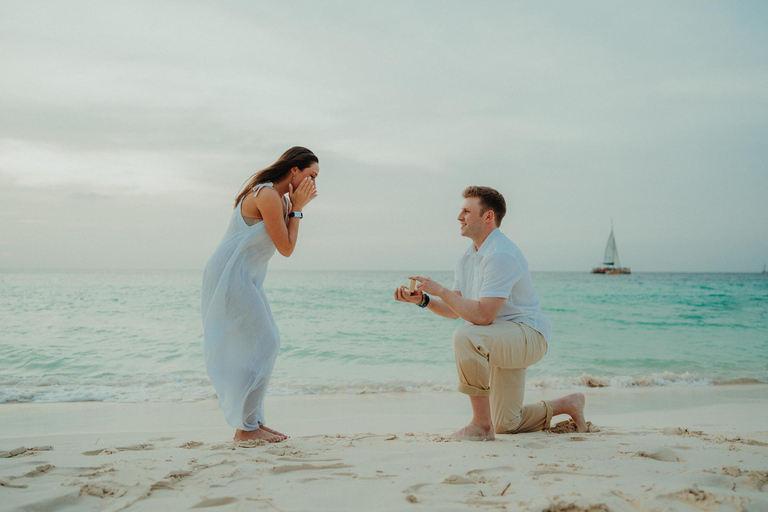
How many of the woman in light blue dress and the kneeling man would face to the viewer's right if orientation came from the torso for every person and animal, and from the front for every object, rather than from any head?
1

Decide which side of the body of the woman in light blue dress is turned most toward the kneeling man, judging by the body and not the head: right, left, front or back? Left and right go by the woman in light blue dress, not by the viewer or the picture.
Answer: front

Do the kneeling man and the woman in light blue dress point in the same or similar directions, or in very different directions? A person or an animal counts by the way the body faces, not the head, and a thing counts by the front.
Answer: very different directions

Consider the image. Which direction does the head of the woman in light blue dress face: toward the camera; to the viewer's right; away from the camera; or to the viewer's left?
to the viewer's right

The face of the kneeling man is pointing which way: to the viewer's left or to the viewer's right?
to the viewer's left

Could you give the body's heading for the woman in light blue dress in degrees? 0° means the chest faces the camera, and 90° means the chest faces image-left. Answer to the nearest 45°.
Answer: approximately 270°

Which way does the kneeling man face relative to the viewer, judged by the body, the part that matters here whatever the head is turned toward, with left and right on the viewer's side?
facing to the left of the viewer

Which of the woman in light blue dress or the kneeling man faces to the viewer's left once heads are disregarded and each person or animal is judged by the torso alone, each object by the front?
the kneeling man

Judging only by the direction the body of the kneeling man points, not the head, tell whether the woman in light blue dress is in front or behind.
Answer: in front
